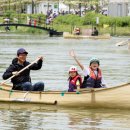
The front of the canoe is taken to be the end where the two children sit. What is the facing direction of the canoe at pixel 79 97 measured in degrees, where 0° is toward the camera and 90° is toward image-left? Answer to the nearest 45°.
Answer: approximately 270°

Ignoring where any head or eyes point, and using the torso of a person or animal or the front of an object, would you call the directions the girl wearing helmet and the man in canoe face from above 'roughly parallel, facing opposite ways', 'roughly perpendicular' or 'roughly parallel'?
roughly perpendicular

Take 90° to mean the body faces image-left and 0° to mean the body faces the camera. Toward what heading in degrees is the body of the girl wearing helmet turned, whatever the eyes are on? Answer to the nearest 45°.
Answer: approximately 45°

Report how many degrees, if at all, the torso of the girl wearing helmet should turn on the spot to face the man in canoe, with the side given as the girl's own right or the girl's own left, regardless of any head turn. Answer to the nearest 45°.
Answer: approximately 45° to the girl's own right
